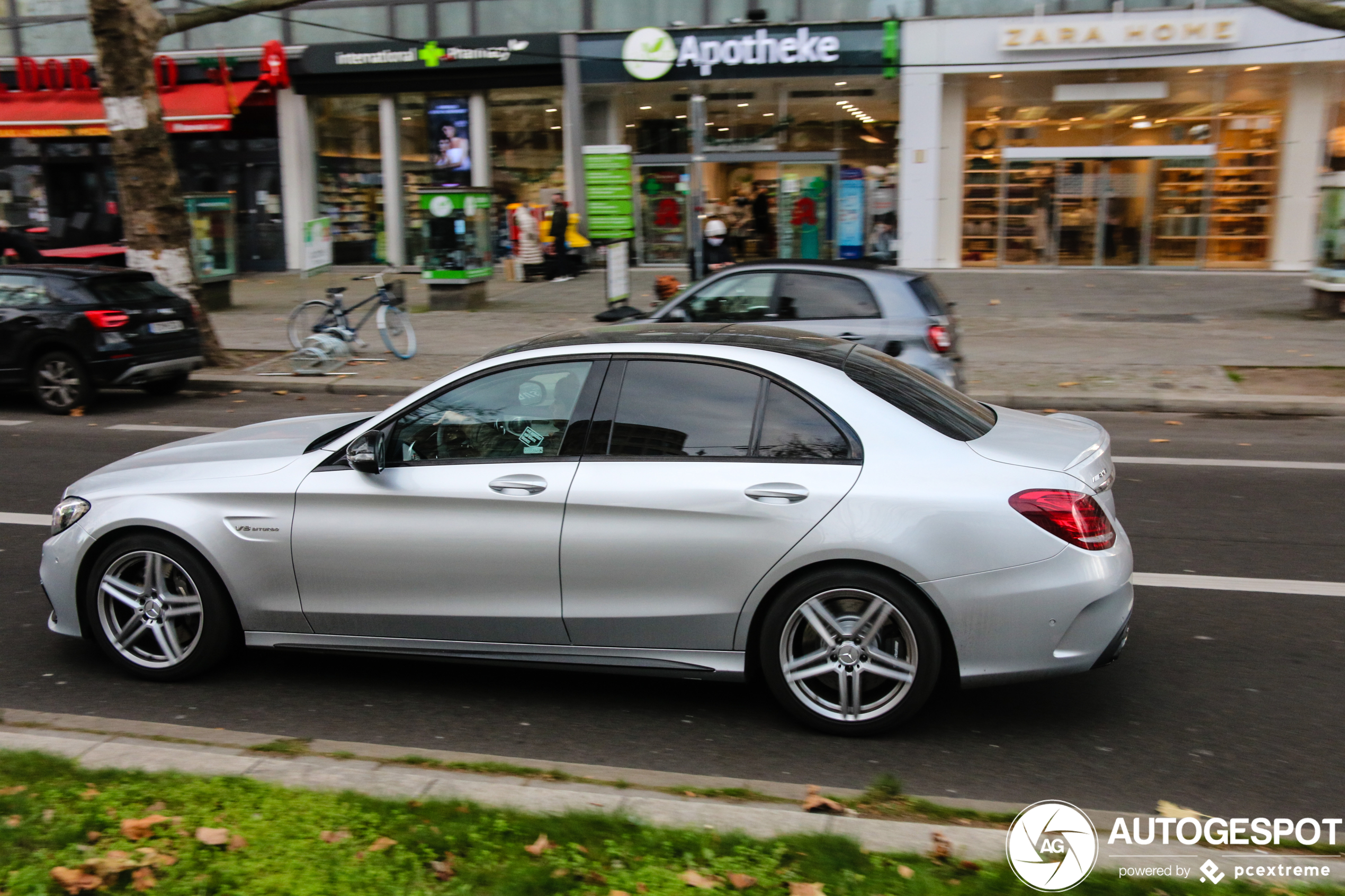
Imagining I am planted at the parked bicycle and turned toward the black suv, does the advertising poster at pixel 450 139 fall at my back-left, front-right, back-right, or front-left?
back-right

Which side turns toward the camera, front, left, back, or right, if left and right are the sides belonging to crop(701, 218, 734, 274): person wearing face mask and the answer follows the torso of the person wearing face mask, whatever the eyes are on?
front

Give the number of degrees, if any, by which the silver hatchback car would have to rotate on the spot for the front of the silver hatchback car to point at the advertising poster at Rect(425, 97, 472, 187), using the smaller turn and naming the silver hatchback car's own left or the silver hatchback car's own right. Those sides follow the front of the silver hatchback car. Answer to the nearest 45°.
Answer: approximately 45° to the silver hatchback car's own right

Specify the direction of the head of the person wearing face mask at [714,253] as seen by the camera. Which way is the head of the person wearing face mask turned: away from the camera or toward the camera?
toward the camera

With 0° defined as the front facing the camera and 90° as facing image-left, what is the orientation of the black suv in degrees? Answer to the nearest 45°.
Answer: approximately 135°

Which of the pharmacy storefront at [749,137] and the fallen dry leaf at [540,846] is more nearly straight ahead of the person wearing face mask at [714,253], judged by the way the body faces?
the fallen dry leaf

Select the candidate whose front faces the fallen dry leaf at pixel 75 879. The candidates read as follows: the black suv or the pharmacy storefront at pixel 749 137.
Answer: the pharmacy storefront

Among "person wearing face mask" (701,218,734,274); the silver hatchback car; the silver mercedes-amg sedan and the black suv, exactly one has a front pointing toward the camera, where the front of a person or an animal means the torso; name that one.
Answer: the person wearing face mask

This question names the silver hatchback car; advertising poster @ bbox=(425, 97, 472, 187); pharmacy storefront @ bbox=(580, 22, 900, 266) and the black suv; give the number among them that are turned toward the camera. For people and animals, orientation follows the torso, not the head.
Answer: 2

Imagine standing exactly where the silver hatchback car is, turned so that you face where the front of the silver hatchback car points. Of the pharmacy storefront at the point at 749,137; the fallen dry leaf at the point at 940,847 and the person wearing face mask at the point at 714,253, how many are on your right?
2

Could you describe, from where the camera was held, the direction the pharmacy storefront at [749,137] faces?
facing the viewer

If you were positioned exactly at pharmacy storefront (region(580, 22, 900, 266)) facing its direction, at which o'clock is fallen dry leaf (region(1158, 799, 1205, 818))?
The fallen dry leaf is roughly at 12 o'clock from the pharmacy storefront.

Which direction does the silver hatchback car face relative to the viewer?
to the viewer's left

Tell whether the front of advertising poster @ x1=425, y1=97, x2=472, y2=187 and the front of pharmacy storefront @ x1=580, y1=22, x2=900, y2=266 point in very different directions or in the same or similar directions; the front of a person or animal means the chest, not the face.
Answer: same or similar directions

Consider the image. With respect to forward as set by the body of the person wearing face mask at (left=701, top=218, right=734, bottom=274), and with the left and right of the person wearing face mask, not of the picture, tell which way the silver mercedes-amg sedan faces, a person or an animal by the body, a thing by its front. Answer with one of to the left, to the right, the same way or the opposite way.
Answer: to the right

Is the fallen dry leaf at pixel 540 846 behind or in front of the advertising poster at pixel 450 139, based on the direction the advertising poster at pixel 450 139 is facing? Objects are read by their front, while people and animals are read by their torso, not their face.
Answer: in front

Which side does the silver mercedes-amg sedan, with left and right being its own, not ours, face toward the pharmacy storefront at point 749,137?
right

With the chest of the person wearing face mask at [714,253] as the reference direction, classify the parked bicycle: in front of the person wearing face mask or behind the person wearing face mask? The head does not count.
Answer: in front

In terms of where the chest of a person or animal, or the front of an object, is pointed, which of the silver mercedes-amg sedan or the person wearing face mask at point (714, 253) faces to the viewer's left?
the silver mercedes-amg sedan

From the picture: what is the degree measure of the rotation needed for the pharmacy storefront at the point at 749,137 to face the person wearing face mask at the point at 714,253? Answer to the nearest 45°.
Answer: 0° — it already faces them

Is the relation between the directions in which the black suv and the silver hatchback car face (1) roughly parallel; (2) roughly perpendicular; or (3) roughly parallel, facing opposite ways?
roughly parallel

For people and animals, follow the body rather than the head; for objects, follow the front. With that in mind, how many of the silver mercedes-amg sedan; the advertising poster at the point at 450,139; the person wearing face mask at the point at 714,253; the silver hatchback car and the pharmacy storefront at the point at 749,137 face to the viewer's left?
2

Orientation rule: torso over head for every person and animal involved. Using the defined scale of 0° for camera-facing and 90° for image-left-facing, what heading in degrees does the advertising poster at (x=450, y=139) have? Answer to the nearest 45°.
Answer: approximately 0°

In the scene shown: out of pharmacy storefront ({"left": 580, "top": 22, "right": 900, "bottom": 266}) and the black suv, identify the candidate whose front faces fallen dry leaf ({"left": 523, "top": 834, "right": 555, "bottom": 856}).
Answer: the pharmacy storefront

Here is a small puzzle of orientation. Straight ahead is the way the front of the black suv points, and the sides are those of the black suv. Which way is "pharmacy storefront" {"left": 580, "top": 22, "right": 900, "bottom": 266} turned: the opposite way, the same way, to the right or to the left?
to the left

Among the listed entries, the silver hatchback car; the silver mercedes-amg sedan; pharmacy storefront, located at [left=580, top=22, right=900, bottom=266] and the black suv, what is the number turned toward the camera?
1
